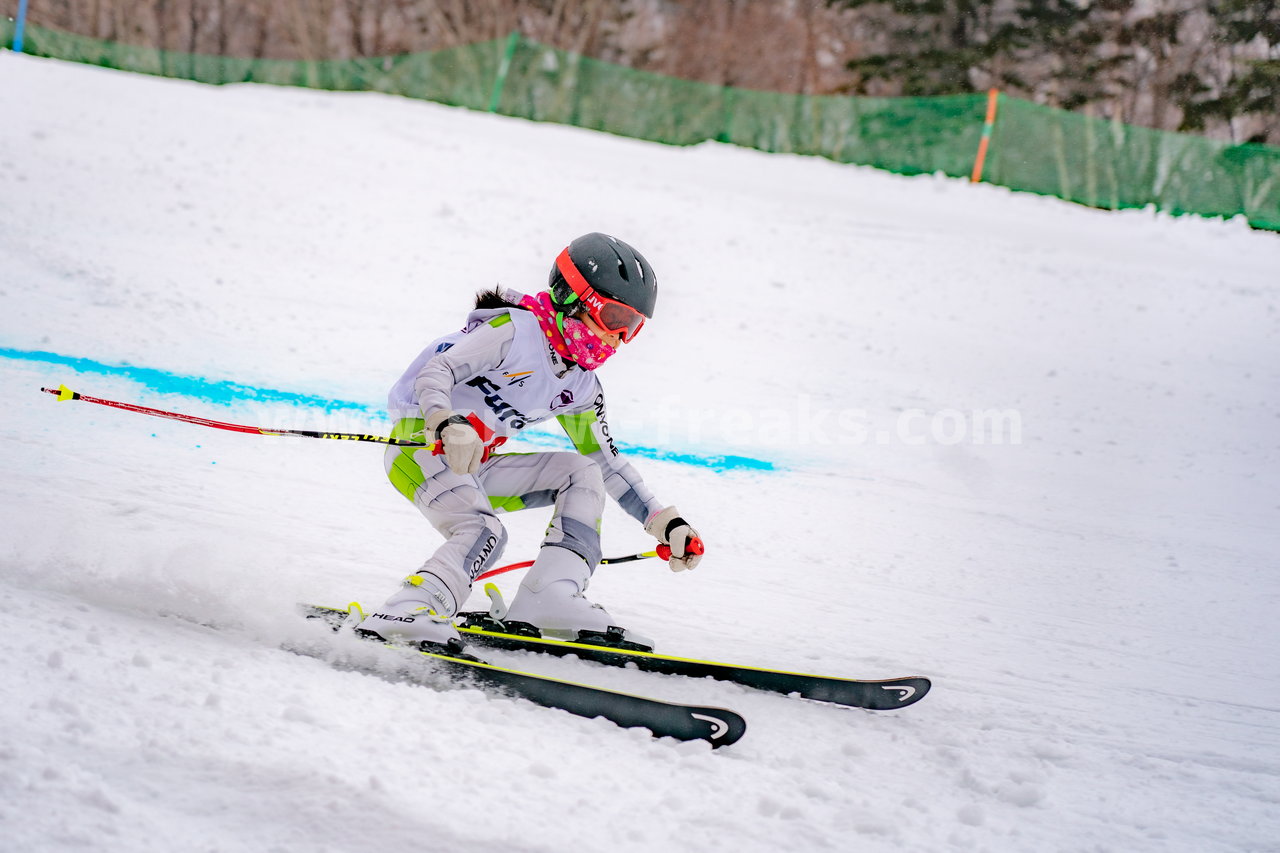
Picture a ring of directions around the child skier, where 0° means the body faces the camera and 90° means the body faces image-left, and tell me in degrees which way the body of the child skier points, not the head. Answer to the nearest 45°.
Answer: approximately 315°

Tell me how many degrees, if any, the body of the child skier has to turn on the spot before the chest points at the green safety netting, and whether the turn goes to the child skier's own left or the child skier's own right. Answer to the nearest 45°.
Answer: approximately 135° to the child skier's own left

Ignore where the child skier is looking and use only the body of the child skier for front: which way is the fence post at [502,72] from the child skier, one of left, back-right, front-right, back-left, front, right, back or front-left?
back-left
